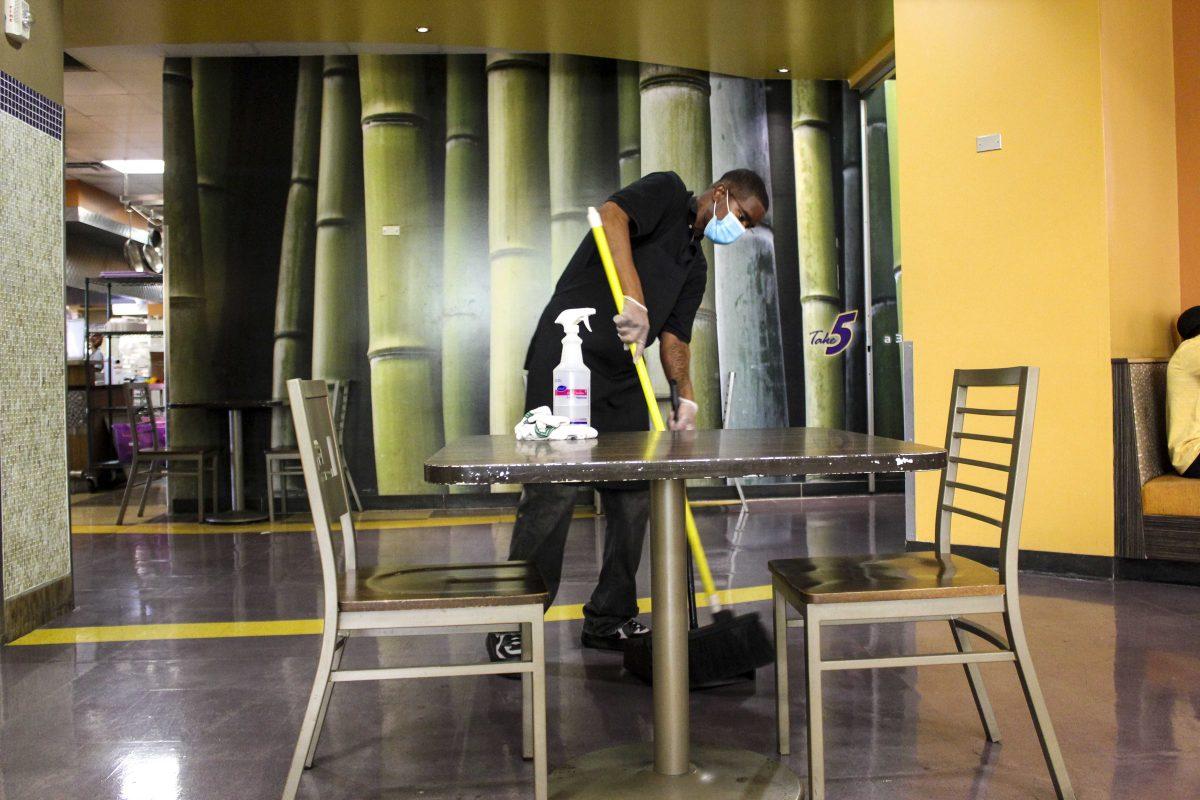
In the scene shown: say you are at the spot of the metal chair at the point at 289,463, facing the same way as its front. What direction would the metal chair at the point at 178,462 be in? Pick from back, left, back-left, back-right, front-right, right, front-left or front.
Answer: front

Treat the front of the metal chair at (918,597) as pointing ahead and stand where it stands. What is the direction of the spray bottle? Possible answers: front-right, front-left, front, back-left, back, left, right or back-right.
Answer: front

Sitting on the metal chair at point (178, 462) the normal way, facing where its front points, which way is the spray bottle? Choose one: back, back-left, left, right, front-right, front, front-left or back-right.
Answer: right

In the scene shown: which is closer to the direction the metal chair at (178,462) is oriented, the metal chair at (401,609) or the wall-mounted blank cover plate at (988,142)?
the wall-mounted blank cover plate

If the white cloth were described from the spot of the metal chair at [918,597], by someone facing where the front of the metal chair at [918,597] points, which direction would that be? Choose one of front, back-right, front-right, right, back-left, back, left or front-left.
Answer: front

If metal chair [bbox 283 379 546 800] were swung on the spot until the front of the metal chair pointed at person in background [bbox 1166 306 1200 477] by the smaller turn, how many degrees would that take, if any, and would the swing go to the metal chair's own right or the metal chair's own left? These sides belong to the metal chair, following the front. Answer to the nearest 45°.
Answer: approximately 45° to the metal chair's own left

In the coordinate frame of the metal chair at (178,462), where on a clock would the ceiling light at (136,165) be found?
The ceiling light is roughly at 9 o'clock from the metal chair.

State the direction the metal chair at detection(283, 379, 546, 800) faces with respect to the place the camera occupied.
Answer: facing to the right of the viewer

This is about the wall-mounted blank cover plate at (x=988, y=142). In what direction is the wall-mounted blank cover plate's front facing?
toward the camera

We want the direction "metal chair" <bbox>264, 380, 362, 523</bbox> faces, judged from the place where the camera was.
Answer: facing to the left of the viewer

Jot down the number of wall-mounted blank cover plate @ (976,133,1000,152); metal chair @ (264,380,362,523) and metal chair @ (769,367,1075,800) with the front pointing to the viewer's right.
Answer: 0

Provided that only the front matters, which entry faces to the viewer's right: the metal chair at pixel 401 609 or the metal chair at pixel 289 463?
the metal chair at pixel 401 609

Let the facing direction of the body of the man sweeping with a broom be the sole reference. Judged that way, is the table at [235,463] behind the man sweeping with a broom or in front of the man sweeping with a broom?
behind

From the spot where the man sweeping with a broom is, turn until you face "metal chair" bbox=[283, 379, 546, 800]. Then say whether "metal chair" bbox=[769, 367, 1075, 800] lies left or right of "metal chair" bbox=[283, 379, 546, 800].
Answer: left

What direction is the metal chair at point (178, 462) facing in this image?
to the viewer's right

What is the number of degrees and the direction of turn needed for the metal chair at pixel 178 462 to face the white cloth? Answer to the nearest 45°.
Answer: approximately 90° to its right

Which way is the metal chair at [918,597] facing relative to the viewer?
to the viewer's left
